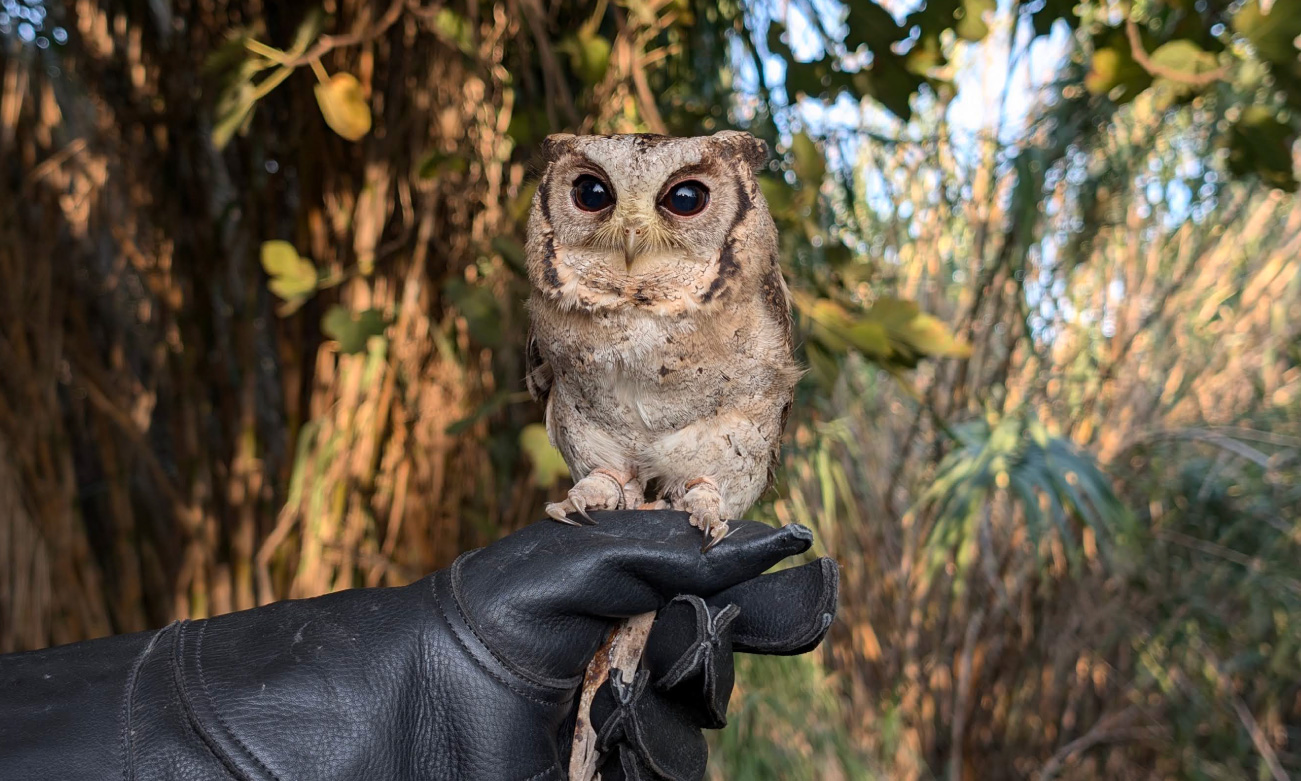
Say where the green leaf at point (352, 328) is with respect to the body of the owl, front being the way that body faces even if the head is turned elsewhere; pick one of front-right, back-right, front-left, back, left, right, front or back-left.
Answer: back-right

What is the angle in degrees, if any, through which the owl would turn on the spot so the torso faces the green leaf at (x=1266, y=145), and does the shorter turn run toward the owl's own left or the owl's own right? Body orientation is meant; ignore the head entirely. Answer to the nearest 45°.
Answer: approximately 135° to the owl's own left

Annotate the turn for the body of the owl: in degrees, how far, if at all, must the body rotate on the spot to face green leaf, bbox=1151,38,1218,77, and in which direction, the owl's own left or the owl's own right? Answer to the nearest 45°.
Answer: approximately 135° to the owl's own left

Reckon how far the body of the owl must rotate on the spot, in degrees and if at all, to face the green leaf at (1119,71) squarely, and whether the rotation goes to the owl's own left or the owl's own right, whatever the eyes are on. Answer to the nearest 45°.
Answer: approximately 135° to the owl's own left

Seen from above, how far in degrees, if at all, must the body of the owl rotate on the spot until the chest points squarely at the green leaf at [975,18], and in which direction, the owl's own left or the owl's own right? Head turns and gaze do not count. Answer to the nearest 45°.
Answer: approximately 135° to the owl's own left

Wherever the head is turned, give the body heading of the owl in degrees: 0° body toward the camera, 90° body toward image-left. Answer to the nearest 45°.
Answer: approximately 0°

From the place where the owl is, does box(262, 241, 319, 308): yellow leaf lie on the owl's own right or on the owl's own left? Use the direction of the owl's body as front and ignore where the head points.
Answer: on the owl's own right
